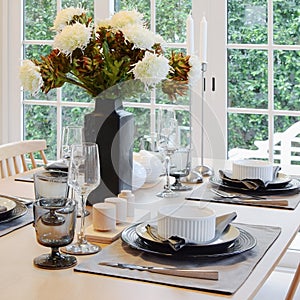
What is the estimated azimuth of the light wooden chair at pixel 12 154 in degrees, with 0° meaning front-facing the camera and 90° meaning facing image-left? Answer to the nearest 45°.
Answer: approximately 315°

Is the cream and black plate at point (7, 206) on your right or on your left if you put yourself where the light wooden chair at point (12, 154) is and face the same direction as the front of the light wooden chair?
on your right

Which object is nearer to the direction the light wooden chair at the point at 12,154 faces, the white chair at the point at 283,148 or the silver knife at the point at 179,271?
the silver knife
